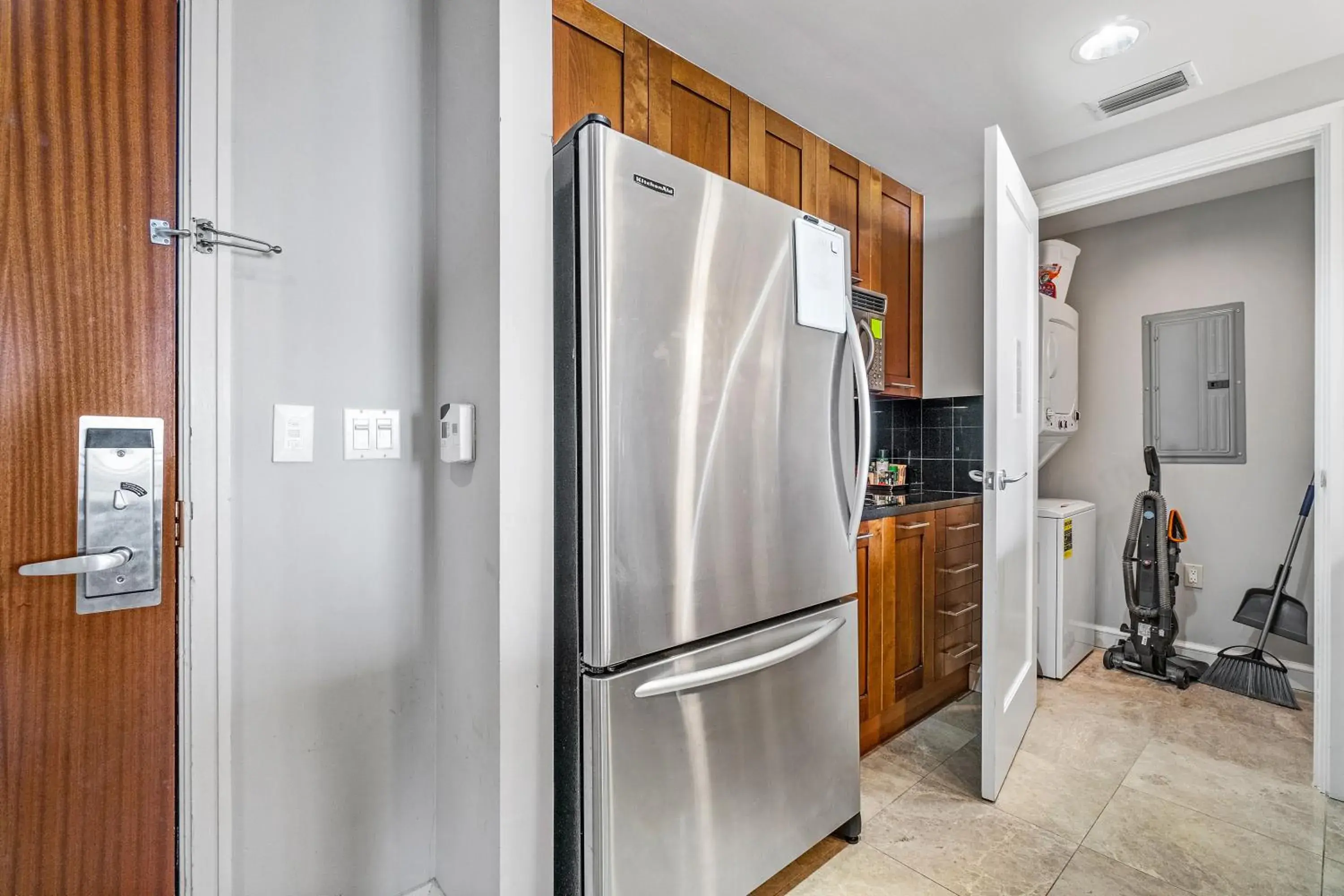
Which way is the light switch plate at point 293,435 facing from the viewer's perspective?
toward the camera

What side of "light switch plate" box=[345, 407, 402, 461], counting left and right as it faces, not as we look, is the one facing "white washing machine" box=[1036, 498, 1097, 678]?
left

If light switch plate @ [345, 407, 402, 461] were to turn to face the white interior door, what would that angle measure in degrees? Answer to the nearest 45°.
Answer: approximately 90° to its left

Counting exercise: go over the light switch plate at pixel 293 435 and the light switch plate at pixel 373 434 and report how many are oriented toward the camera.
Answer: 2

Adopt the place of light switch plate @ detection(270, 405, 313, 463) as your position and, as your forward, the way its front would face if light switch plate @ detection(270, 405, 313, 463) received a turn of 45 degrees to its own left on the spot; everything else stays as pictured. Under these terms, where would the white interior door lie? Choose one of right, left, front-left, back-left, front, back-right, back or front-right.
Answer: front-left

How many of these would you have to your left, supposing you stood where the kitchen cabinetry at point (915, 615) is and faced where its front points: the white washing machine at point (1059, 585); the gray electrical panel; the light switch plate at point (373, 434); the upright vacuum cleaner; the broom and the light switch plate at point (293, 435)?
4

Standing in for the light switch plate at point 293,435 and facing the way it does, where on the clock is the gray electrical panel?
The gray electrical panel is roughly at 9 o'clock from the light switch plate.

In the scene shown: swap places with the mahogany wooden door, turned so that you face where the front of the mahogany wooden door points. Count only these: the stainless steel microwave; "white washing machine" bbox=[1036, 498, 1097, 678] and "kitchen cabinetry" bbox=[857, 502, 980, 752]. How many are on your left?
3

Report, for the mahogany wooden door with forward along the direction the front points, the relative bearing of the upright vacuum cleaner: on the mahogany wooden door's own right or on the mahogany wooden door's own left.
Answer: on the mahogany wooden door's own left

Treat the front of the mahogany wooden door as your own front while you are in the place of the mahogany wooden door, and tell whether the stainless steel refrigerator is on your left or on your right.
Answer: on your left

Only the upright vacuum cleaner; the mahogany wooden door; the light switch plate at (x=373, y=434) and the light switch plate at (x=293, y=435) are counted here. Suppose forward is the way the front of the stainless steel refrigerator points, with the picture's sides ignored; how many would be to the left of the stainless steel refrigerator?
1

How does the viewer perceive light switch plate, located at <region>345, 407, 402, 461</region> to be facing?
facing the viewer

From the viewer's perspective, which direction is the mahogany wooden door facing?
toward the camera
